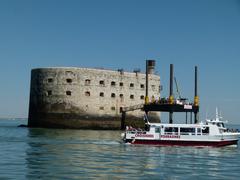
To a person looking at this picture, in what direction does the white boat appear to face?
facing to the right of the viewer
